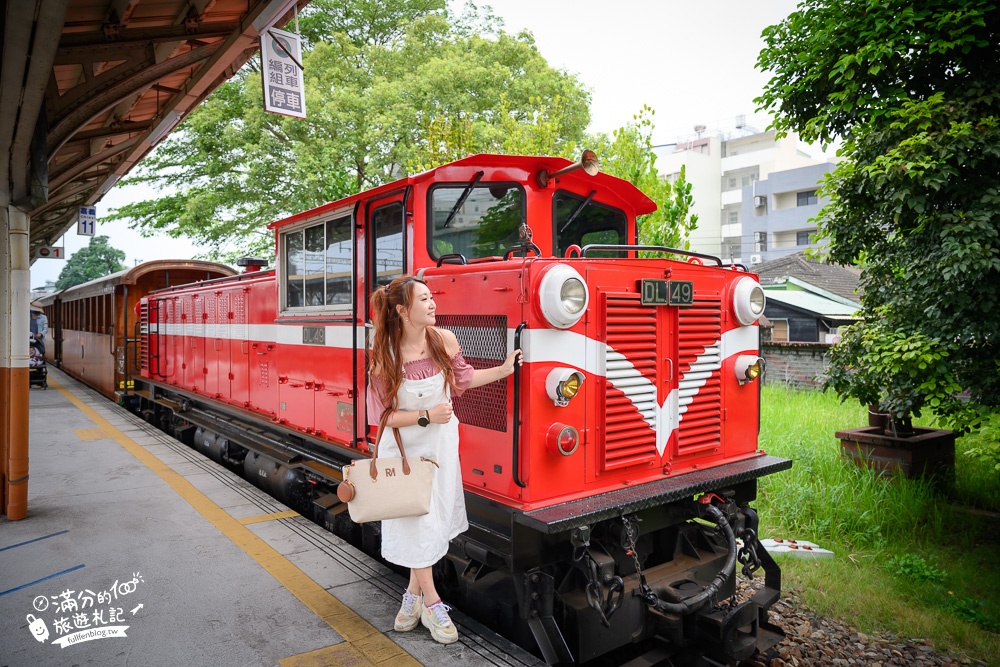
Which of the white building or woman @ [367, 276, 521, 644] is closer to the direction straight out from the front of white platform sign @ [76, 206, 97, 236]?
the woman

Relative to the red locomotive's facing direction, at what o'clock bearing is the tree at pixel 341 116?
The tree is roughly at 7 o'clock from the red locomotive.

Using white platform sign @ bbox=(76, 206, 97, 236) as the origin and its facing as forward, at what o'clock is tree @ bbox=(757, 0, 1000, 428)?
The tree is roughly at 11 o'clock from the white platform sign.

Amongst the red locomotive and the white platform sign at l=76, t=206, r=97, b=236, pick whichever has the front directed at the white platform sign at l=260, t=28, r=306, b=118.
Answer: the white platform sign at l=76, t=206, r=97, b=236

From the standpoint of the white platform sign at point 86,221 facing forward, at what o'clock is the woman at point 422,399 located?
The woman is roughly at 12 o'clock from the white platform sign.

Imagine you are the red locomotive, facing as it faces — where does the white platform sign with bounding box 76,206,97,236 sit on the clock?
The white platform sign is roughly at 6 o'clock from the red locomotive.

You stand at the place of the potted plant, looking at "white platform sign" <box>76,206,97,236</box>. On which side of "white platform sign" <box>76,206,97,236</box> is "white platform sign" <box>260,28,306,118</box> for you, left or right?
left

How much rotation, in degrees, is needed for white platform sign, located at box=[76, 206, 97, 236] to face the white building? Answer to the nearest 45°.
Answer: approximately 90° to its left
